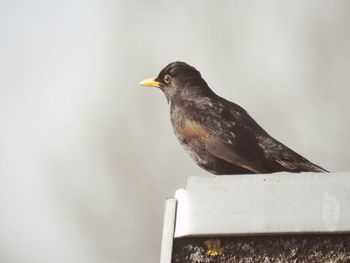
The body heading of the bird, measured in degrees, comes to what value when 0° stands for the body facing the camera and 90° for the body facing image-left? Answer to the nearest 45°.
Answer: approximately 90°

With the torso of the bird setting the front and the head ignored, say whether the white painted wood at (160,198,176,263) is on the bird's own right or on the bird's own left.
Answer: on the bird's own left
